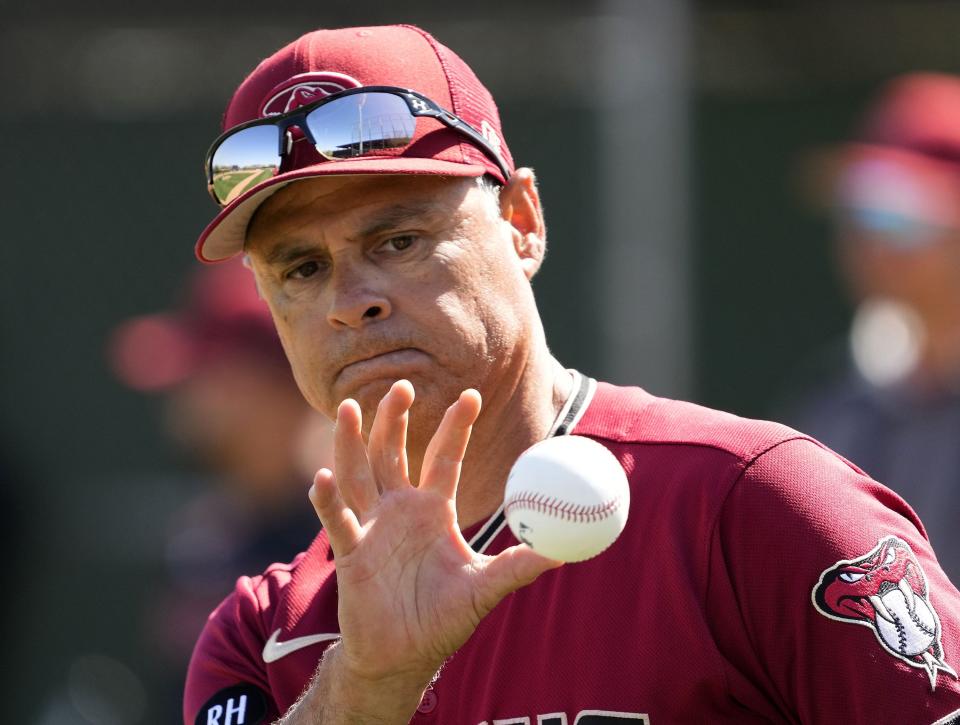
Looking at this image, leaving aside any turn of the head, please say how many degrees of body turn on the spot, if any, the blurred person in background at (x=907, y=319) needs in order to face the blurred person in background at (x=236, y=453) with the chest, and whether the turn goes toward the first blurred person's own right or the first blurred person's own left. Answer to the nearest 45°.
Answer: approximately 45° to the first blurred person's own right

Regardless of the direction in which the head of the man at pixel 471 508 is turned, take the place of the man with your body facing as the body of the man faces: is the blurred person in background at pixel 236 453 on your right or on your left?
on your right

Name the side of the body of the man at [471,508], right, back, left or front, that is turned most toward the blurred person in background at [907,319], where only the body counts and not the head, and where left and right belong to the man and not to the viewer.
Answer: back

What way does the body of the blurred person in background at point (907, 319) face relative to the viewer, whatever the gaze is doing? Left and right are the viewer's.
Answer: facing the viewer and to the left of the viewer

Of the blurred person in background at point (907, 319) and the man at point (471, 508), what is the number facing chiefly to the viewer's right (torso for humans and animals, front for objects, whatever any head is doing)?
0

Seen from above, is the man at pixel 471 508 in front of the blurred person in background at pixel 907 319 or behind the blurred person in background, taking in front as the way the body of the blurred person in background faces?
in front
